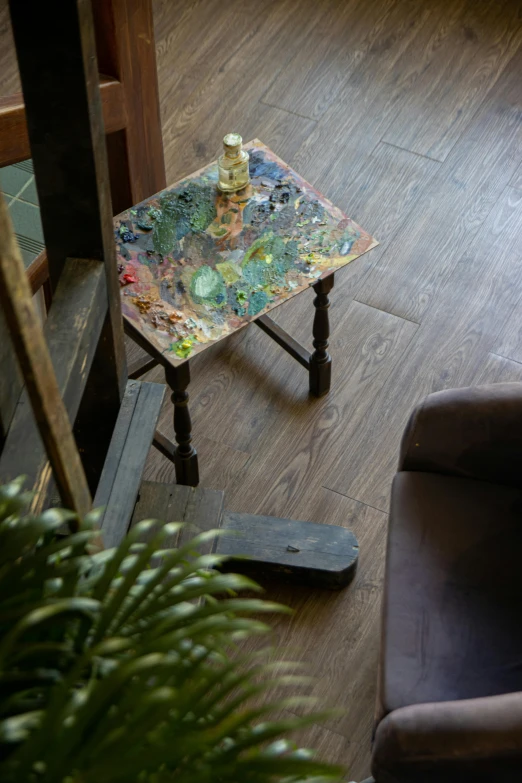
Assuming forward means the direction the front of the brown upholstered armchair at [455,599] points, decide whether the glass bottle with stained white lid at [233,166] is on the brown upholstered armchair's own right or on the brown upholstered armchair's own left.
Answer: on the brown upholstered armchair's own right

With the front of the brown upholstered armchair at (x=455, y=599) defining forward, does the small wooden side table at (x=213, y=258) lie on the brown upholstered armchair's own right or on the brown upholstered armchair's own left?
on the brown upholstered armchair's own right

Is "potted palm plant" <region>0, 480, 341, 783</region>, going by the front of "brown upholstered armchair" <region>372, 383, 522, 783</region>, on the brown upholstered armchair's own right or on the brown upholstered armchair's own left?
on the brown upholstered armchair's own left

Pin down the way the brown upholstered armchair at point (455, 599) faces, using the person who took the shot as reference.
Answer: facing to the left of the viewer
